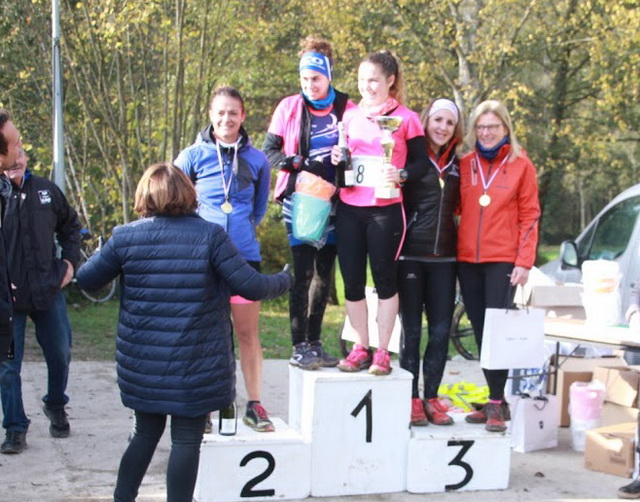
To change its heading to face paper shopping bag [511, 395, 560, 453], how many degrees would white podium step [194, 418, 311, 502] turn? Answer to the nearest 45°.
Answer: approximately 135° to its left

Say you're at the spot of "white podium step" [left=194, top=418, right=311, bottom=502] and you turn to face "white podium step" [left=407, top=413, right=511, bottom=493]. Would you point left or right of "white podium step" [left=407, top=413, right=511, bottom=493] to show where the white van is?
left
